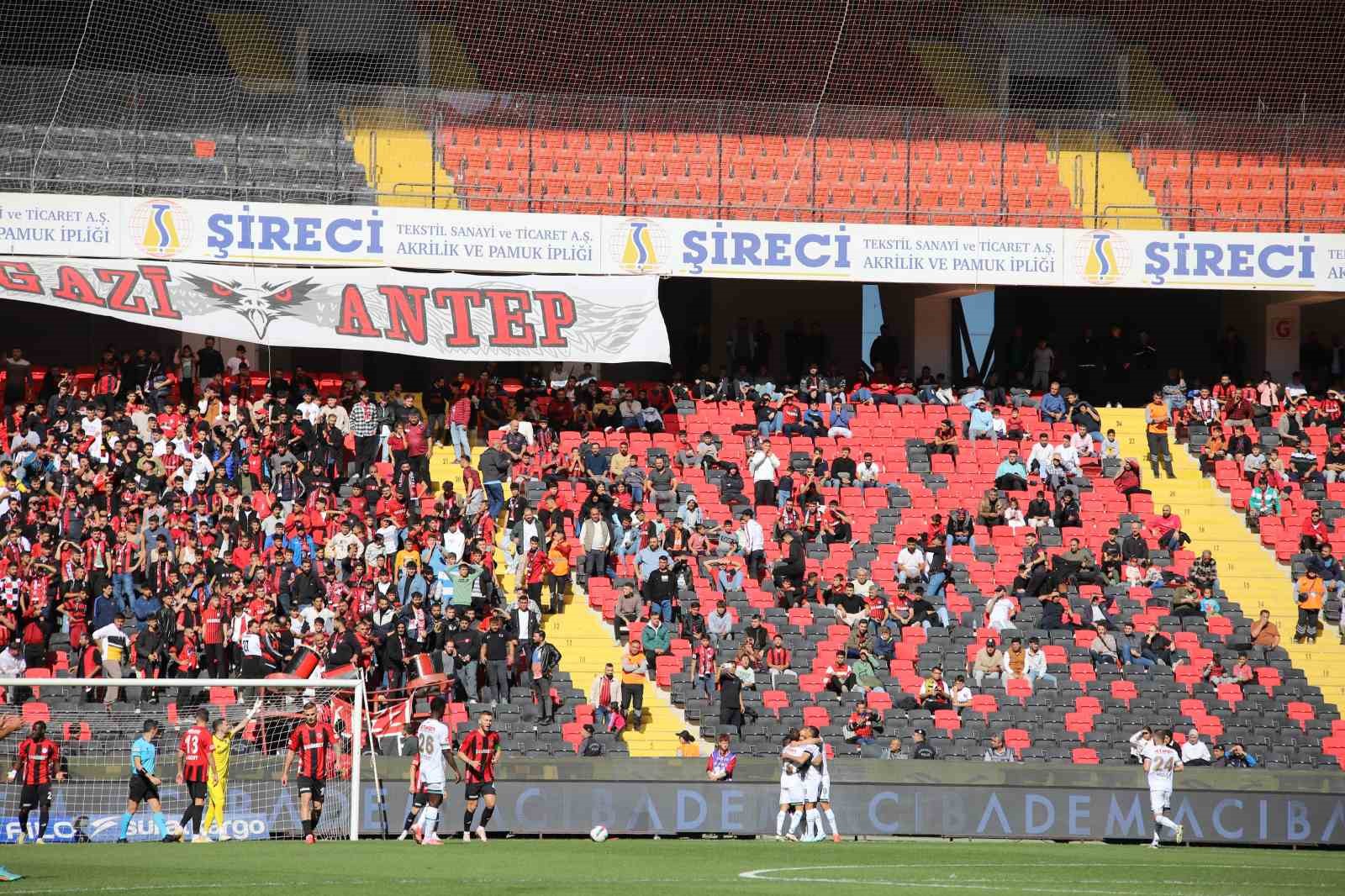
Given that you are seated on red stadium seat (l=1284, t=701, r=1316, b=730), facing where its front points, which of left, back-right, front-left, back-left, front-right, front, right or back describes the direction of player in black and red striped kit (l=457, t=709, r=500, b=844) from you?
front-right

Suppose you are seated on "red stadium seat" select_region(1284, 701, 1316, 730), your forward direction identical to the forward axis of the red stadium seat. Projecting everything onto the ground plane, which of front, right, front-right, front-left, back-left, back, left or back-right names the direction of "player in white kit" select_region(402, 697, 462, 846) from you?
front-right

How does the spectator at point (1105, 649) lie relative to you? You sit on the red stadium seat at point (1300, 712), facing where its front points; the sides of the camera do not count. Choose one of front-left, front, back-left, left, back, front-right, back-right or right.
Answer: right

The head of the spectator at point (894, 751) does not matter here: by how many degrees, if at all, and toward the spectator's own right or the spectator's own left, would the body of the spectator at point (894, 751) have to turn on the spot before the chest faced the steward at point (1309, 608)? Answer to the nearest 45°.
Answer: approximately 135° to the spectator's own left

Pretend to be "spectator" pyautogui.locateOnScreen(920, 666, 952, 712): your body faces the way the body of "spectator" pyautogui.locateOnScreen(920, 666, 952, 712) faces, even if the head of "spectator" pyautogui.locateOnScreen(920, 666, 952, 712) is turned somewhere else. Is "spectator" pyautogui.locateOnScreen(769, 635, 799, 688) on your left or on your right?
on your right

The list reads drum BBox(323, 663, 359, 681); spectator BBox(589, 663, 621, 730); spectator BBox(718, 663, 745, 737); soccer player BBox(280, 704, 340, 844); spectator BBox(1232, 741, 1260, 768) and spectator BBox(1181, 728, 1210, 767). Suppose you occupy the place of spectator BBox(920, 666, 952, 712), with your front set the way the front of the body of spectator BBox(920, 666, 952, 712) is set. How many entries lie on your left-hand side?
2

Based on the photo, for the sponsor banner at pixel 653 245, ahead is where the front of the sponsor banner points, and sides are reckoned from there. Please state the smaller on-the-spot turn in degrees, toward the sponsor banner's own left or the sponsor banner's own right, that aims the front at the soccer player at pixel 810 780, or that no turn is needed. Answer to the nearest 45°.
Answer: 0° — it already faces them

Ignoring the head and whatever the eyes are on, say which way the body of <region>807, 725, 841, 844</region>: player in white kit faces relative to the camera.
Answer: to the viewer's left

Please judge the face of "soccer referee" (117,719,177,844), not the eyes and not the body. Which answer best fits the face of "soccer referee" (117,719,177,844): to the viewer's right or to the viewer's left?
to the viewer's right

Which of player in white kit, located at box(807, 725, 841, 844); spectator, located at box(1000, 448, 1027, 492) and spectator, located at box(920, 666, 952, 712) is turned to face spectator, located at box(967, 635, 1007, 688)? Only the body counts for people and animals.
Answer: spectator, located at box(1000, 448, 1027, 492)

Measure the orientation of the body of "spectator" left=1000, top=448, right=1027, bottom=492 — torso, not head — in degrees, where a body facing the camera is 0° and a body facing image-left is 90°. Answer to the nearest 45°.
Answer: approximately 0°

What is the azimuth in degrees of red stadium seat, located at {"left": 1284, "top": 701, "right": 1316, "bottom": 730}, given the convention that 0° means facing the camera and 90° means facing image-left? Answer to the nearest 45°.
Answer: approximately 0°
